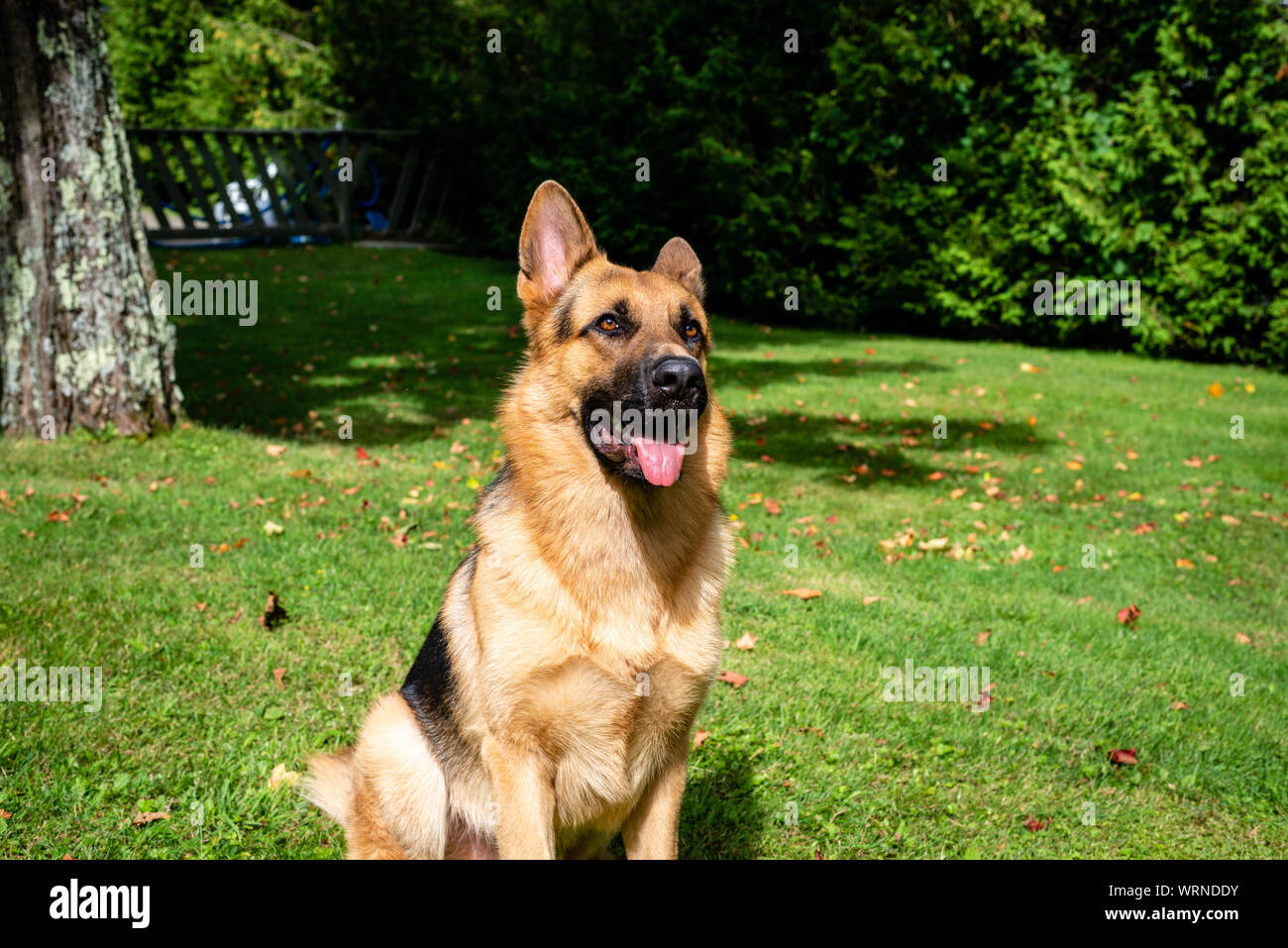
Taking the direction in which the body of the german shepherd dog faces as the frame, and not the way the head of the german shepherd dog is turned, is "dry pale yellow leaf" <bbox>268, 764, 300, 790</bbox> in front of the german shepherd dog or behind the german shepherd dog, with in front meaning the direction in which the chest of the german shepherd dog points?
behind

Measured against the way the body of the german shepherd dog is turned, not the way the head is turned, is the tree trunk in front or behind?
behind

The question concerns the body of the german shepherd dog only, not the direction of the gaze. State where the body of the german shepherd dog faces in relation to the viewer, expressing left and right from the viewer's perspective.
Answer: facing the viewer and to the right of the viewer

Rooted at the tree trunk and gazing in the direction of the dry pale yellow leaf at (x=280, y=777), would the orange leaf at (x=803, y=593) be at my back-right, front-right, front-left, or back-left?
front-left

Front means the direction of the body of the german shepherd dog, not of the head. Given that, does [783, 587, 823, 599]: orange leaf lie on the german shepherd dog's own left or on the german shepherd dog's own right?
on the german shepherd dog's own left
